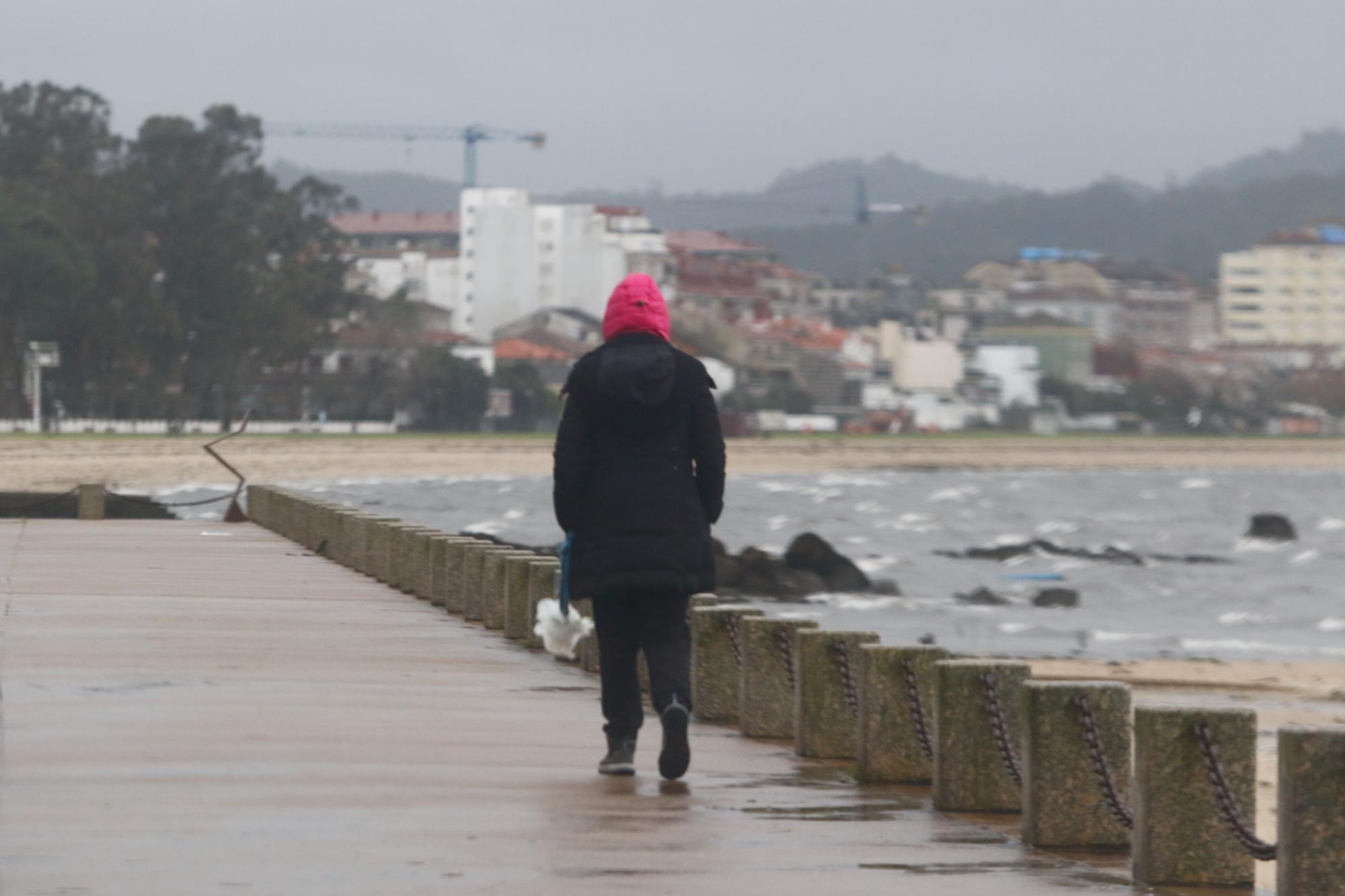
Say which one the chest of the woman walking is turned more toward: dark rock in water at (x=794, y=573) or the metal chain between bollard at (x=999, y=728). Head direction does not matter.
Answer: the dark rock in water

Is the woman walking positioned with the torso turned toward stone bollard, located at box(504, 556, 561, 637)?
yes

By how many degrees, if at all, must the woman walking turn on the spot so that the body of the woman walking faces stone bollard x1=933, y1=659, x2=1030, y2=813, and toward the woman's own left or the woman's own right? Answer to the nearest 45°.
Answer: approximately 90° to the woman's own right

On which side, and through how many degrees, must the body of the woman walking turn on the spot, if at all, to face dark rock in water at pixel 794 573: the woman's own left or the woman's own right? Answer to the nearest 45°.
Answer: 0° — they already face it

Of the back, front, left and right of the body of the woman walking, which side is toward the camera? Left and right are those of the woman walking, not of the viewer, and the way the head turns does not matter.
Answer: back

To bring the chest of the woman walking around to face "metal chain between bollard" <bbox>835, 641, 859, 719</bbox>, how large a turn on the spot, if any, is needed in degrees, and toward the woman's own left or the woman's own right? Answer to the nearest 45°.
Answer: approximately 45° to the woman's own right

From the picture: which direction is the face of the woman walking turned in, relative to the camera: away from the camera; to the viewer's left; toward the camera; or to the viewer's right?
away from the camera

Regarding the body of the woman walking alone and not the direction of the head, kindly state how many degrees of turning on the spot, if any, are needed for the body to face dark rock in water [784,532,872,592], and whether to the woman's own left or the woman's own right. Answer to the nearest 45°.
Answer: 0° — they already face it

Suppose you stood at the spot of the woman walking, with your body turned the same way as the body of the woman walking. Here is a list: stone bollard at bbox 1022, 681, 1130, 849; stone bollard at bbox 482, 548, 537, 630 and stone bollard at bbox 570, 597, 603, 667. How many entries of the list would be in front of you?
2
